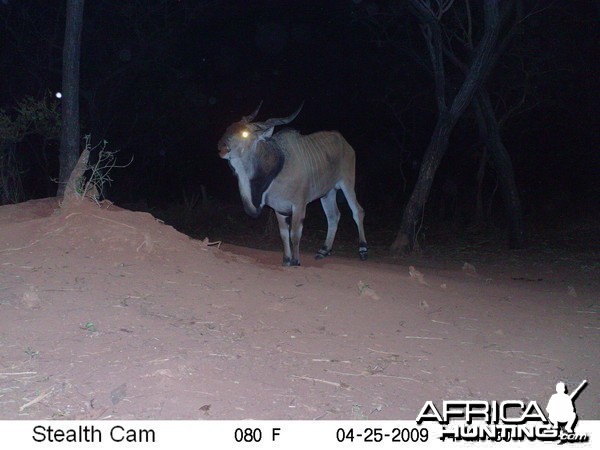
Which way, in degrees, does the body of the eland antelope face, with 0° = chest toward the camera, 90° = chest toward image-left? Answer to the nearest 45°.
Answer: approximately 45°

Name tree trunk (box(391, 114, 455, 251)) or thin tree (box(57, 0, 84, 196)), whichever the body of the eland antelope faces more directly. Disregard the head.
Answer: the thin tree

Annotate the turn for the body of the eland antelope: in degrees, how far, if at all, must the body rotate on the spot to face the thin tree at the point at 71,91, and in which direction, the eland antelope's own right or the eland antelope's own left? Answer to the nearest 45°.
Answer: approximately 45° to the eland antelope's own right

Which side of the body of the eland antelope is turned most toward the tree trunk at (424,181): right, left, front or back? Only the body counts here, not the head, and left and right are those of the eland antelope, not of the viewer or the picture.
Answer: back

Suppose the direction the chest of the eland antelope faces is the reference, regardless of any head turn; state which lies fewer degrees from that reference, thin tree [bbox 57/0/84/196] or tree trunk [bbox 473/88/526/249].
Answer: the thin tree

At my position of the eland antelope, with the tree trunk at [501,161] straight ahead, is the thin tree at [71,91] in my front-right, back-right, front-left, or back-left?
back-left

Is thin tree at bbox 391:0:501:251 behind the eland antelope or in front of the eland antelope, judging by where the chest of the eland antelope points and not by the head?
behind

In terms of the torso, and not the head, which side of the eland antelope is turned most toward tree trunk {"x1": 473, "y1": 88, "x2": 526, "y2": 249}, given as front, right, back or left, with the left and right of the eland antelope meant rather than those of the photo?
back

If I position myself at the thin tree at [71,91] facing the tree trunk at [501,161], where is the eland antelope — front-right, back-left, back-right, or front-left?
front-right
